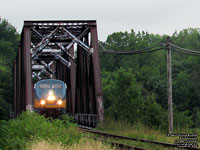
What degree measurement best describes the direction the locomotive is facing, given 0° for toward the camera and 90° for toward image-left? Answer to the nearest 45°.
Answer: approximately 0°
